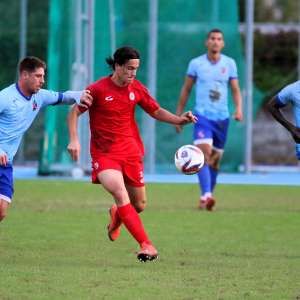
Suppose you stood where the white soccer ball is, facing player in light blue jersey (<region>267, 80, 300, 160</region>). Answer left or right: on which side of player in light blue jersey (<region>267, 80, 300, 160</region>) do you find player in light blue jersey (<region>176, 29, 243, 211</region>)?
left

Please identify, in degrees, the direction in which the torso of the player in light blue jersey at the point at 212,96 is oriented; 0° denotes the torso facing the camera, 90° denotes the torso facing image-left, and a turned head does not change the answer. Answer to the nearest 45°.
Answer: approximately 0°

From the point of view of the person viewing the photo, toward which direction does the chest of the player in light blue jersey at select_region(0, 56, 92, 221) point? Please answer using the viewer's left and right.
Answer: facing the viewer and to the right of the viewer

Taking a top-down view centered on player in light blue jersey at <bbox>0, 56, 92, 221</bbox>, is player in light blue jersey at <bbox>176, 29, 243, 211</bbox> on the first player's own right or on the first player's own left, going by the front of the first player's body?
on the first player's own left

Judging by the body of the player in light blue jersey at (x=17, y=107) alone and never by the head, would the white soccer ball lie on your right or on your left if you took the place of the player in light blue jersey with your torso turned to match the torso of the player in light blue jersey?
on your left

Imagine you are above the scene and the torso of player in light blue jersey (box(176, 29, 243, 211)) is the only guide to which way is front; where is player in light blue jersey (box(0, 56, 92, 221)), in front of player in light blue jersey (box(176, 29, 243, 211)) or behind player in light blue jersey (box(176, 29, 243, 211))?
in front

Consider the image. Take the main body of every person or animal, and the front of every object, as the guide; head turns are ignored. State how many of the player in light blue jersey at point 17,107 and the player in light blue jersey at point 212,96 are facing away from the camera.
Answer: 0
